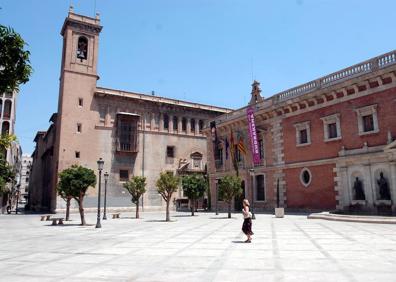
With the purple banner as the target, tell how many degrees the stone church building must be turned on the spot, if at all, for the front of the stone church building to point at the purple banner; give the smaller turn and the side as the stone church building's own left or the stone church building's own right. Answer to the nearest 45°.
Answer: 0° — it already faces it

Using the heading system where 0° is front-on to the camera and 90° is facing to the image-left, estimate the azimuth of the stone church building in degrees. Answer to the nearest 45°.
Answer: approximately 315°

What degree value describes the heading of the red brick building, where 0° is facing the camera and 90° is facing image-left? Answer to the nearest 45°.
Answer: approximately 45°

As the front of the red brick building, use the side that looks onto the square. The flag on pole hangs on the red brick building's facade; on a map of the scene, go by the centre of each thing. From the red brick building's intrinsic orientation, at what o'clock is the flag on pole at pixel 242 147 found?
The flag on pole is roughly at 3 o'clock from the red brick building.

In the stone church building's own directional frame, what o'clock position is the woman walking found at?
The woman walking is roughly at 1 o'clock from the stone church building.

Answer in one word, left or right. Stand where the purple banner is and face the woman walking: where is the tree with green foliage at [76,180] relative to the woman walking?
right

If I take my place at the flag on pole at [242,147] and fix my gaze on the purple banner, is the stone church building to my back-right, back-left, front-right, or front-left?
back-right

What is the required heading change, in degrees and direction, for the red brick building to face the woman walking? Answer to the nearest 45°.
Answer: approximately 45° to its left

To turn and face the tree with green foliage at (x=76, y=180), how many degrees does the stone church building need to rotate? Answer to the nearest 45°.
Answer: approximately 45° to its right
